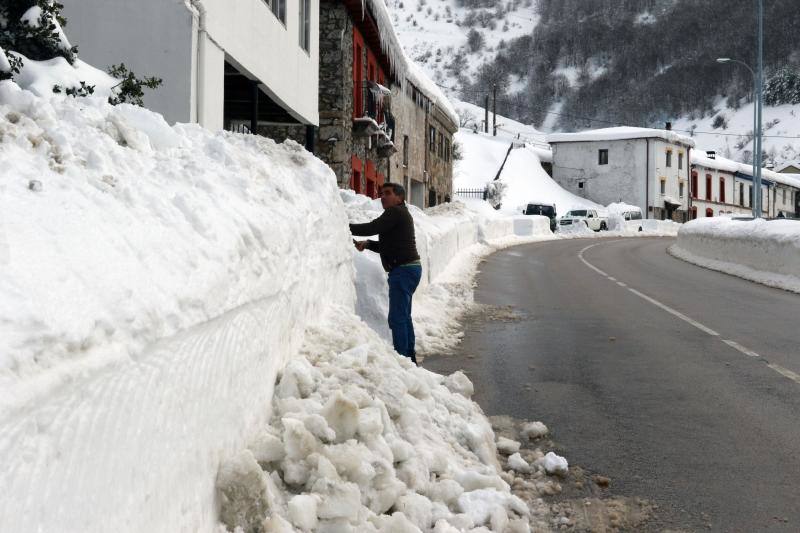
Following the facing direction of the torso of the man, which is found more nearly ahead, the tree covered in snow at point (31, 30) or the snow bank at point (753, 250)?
the tree covered in snow

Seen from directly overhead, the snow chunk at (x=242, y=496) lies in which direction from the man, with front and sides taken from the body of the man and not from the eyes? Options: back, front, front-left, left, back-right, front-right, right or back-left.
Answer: left

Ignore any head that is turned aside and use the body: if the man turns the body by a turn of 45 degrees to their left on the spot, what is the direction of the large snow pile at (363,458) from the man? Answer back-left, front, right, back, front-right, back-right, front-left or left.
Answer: front-left

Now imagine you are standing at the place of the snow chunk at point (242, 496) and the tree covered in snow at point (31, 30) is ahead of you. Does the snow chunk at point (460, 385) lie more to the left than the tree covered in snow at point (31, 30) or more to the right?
right

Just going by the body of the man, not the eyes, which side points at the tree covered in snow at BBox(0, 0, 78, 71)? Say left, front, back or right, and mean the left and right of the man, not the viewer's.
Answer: front

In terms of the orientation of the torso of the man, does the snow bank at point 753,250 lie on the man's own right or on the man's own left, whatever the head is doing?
on the man's own right

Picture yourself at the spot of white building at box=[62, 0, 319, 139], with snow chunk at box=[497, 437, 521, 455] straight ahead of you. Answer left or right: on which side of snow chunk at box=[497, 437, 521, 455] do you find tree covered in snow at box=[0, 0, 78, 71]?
right

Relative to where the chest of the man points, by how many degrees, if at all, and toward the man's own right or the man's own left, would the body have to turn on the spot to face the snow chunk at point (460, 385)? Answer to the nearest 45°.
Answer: approximately 90° to the man's own left

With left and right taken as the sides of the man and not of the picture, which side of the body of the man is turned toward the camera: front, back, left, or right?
left

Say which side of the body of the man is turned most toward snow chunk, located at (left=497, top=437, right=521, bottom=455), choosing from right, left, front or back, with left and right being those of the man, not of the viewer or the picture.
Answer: left

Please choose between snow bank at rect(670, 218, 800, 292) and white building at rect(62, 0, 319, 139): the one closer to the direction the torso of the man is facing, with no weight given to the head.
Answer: the white building
